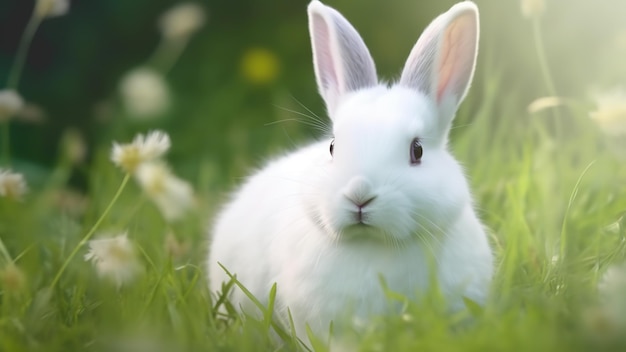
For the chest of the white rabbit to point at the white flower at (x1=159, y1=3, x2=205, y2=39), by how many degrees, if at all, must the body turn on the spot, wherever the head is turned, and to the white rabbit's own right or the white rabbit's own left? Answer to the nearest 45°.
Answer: approximately 180°

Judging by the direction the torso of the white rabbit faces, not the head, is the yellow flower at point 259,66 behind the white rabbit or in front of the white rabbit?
behind

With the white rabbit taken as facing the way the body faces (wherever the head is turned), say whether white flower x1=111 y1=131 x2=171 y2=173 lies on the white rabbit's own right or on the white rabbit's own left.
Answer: on the white rabbit's own right

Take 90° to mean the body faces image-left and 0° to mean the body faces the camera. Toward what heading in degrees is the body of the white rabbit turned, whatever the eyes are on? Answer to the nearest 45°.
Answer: approximately 315°

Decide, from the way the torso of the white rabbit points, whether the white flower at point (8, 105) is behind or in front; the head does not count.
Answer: behind

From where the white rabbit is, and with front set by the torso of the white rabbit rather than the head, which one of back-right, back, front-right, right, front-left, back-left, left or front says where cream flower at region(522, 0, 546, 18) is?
left

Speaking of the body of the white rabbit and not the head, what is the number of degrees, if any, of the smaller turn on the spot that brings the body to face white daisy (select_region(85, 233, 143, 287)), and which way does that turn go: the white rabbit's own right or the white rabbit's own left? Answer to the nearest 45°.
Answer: approximately 135° to the white rabbit's own right

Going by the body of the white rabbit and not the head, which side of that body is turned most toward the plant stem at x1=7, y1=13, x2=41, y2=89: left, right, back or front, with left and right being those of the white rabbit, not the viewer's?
back

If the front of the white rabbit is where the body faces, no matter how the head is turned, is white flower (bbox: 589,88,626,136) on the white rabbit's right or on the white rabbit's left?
on the white rabbit's left
